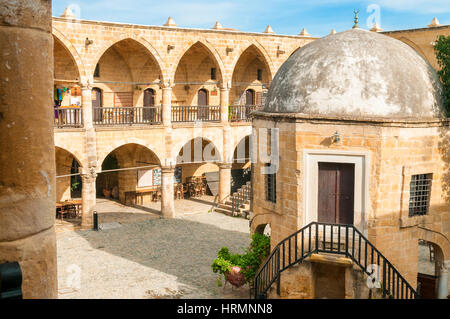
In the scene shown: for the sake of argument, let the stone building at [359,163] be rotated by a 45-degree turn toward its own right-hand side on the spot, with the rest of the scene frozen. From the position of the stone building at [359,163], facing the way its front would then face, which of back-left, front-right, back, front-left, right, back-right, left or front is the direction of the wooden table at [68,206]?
right

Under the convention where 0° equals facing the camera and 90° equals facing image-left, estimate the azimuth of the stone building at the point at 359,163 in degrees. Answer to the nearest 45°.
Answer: approximately 0°

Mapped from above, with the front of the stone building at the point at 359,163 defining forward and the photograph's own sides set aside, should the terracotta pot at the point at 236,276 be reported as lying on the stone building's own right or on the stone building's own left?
on the stone building's own right

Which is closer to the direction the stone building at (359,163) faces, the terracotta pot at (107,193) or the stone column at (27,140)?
the stone column

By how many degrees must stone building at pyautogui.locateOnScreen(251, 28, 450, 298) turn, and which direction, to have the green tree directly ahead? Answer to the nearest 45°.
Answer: approximately 135° to its left

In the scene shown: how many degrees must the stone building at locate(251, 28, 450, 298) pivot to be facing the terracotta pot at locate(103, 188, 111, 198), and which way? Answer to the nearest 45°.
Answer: approximately 135° to its right
